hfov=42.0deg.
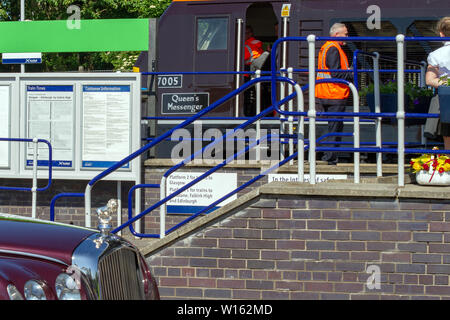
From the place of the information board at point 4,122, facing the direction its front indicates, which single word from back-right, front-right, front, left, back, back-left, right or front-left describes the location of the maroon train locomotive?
left

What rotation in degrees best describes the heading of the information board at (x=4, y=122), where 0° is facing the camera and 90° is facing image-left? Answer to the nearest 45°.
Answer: approximately 0°

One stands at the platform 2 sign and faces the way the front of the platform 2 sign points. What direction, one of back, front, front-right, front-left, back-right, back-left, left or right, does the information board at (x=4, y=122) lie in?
right

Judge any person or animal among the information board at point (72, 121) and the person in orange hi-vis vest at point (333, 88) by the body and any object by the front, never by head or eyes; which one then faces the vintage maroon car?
the information board
